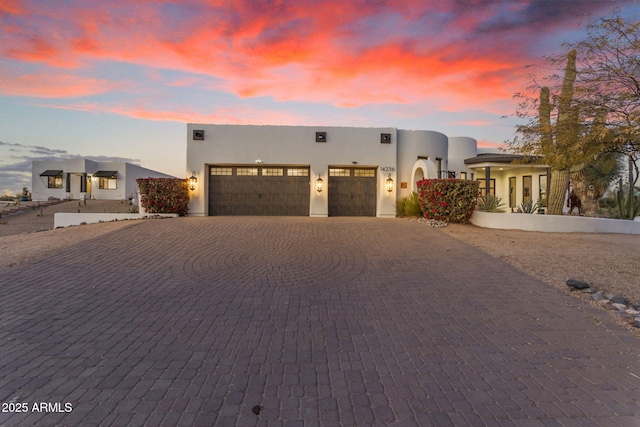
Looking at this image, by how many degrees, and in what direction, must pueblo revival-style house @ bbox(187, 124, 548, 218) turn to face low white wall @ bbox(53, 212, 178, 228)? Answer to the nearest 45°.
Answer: approximately 90° to its right

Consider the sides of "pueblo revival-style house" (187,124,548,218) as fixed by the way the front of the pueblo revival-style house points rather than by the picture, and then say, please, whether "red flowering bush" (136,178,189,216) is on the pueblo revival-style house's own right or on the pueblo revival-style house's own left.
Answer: on the pueblo revival-style house's own right

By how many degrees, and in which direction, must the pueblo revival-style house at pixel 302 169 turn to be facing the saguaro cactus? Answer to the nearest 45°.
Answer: approximately 45° to its left

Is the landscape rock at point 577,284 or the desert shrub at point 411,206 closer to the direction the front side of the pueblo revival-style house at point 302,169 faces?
the landscape rock

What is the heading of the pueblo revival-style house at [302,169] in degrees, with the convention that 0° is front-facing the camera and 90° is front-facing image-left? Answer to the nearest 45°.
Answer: approximately 0°

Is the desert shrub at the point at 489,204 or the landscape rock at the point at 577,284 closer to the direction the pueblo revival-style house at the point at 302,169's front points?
the landscape rock

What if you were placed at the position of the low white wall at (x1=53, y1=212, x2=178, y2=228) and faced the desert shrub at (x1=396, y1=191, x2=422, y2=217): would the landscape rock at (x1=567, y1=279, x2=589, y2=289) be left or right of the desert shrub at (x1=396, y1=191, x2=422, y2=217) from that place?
right
